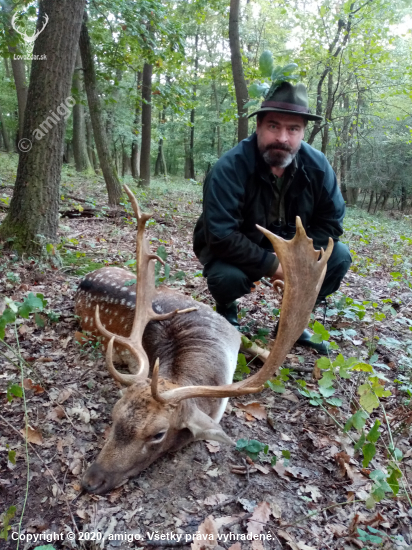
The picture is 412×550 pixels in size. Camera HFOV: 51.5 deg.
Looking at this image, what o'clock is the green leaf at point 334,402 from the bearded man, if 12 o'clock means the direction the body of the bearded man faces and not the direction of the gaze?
The green leaf is roughly at 11 o'clock from the bearded man.

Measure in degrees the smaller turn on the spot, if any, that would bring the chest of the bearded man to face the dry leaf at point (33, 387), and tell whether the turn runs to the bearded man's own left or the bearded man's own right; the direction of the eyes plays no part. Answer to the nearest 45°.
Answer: approximately 45° to the bearded man's own right

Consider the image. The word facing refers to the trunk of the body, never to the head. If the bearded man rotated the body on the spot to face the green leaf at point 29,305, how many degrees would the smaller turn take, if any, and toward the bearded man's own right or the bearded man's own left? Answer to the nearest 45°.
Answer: approximately 45° to the bearded man's own right

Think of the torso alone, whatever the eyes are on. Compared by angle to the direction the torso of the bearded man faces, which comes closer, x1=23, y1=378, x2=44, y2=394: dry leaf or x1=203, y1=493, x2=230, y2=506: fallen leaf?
the fallen leaf

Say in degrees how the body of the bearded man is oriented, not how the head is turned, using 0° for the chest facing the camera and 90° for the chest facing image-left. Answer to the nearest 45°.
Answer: approximately 0°

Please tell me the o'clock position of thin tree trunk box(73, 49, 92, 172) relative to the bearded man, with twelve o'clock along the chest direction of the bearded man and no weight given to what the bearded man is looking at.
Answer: The thin tree trunk is roughly at 5 o'clock from the bearded man.

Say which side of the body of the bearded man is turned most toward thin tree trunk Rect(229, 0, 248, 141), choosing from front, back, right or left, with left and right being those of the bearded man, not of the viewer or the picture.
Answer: back

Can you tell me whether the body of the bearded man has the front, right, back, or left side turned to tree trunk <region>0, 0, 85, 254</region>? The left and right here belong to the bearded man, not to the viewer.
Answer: right

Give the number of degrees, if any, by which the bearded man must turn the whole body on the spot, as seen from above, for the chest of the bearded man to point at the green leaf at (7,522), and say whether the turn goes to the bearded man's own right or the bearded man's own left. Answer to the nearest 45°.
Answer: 0° — they already face it
